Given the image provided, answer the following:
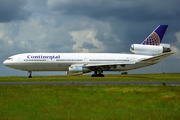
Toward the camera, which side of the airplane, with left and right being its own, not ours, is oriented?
left
